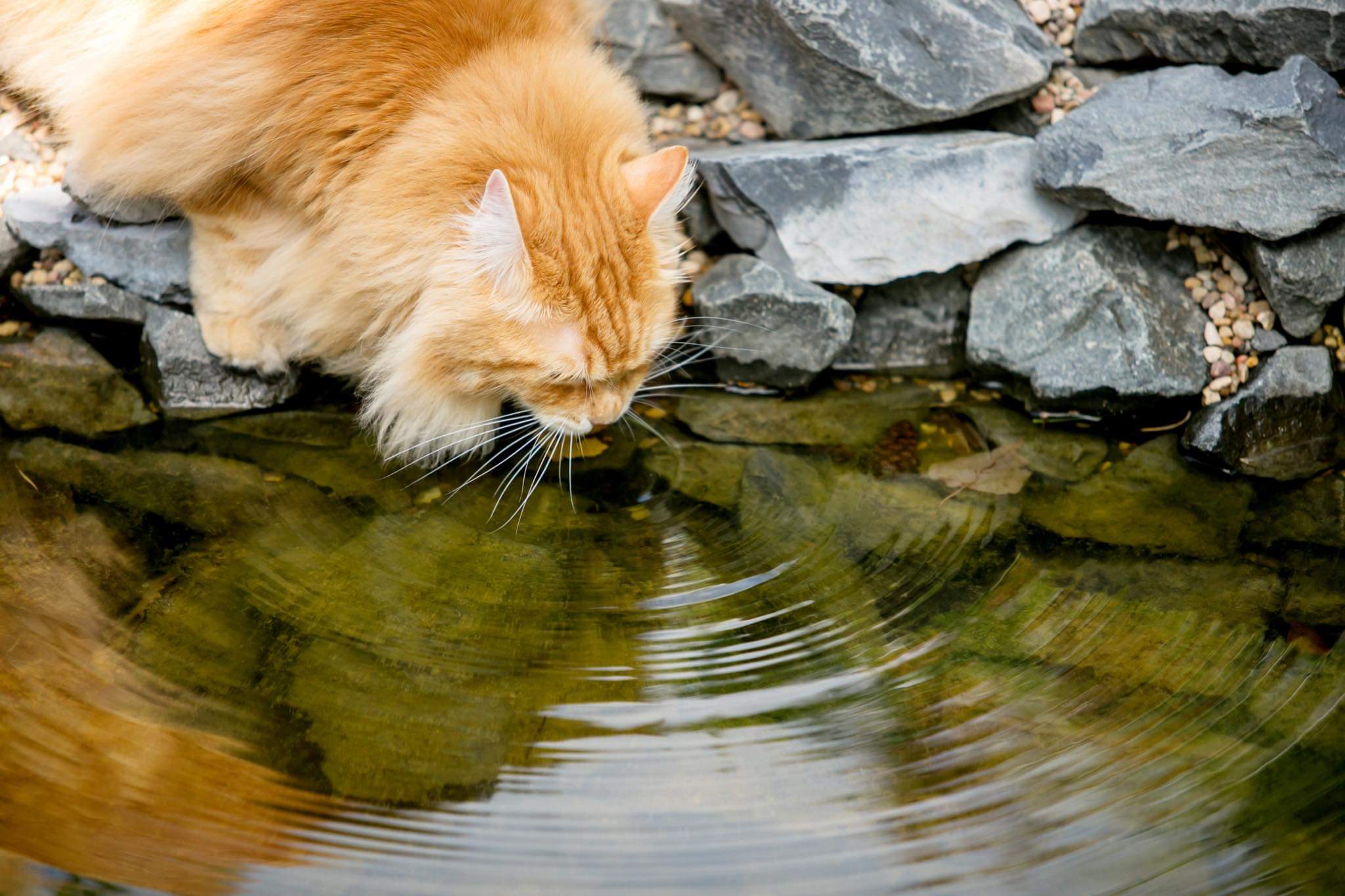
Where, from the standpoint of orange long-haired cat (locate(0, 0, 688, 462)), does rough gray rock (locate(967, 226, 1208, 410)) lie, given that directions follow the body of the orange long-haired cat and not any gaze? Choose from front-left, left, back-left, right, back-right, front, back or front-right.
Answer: front-left

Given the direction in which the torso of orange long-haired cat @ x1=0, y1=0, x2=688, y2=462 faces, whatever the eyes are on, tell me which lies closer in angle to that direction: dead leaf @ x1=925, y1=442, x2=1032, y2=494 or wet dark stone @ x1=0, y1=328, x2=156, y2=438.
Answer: the dead leaf

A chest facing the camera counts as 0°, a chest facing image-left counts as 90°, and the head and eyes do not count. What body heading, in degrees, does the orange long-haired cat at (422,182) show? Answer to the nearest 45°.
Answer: approximately 315°

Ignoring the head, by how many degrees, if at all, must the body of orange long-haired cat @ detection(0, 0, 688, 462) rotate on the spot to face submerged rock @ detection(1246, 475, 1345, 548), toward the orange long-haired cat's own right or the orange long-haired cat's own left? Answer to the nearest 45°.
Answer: approximately 45° to the orange long-haired cat's own left

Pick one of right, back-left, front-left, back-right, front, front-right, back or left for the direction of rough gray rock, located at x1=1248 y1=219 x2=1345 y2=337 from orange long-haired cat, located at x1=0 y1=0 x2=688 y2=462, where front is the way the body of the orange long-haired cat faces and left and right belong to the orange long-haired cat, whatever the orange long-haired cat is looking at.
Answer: front-left

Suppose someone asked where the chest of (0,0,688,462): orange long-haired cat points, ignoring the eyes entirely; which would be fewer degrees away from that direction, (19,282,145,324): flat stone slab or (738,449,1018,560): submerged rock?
the submerged rock

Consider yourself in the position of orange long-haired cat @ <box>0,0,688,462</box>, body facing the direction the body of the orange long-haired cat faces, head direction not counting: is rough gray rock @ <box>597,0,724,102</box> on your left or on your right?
on your left

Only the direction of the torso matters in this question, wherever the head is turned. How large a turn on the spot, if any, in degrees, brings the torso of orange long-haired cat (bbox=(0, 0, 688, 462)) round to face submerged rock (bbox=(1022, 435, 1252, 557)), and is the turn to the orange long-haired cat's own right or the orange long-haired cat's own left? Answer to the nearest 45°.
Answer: approximately 45° to the orange long-haired cat's own left
